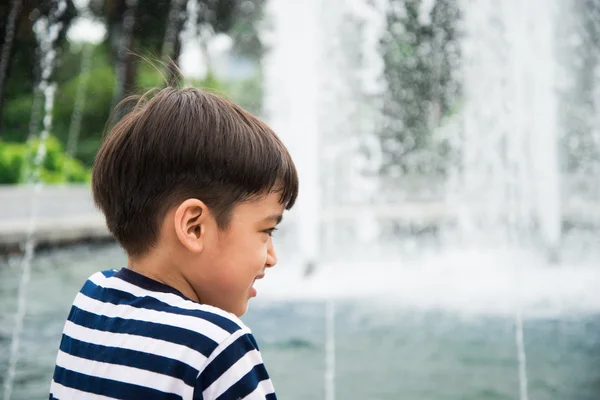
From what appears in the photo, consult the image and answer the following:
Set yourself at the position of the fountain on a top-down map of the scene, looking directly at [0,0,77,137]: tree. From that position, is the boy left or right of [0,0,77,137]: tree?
left

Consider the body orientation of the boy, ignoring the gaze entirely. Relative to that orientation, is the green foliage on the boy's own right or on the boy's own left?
on the boy's own left

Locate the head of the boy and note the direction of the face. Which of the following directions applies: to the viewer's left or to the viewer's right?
to the viewer's right

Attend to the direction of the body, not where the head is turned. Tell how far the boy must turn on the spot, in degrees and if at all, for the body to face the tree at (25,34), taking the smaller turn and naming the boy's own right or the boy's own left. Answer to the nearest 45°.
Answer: approximately 45° to the boy's own left

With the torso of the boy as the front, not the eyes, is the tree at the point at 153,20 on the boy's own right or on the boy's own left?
on the boy's own left

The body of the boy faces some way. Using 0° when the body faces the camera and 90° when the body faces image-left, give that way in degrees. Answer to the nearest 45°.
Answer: approximately 225°
